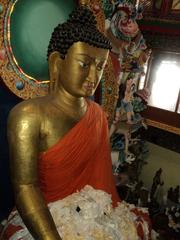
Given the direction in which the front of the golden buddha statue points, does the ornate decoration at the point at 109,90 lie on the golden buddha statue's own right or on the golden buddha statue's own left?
on the golden buddha statue's own left

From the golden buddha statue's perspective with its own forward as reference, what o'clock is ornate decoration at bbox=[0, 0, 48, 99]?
The ornate decoration is roughly at 6 o'clock from the golden buddha statue.

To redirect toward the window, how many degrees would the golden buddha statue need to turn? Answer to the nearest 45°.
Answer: approximately 90° to its left
